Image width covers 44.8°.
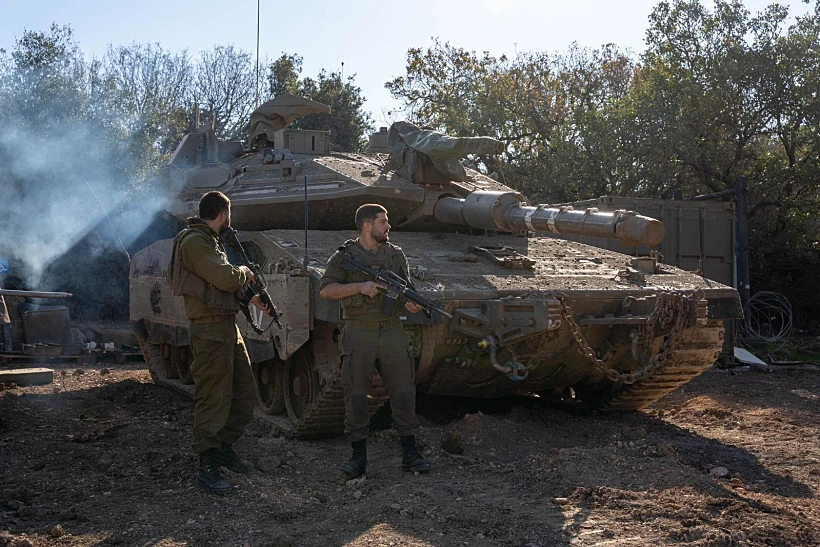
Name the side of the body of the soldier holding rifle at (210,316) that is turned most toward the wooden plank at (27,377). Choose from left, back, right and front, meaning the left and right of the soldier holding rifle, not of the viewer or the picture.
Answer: left

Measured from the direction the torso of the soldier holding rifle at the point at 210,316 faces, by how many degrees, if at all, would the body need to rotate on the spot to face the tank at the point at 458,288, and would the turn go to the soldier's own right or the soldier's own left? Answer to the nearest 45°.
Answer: approximately 45° to the soldier's own left

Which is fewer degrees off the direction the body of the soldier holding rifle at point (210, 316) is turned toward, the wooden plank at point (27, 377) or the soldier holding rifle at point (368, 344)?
the soldier holding rifle

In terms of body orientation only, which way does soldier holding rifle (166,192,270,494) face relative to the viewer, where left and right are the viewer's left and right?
facing to the right of the viewer

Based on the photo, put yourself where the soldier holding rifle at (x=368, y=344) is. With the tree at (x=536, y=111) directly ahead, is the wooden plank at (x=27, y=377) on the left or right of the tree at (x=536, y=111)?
left

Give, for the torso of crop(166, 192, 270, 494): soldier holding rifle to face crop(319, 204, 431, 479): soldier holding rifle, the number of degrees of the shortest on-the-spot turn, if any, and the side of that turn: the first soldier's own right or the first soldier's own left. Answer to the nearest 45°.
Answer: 0° — they already face them

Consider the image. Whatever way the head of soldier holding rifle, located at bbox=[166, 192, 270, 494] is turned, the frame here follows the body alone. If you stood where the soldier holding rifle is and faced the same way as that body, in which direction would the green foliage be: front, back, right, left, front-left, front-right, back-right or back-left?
left

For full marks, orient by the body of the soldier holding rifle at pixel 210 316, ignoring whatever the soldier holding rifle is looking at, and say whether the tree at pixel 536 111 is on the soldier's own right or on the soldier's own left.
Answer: on the soldier's own left

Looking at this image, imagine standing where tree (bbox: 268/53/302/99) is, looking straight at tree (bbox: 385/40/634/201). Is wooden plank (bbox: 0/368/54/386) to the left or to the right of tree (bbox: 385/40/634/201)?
right
